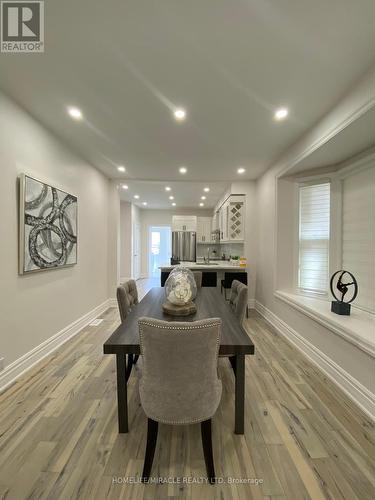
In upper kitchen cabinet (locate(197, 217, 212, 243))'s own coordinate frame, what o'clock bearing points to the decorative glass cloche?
The decorative glass cloche is roughly at 12 o'clock from the upper kitchen cabinet.

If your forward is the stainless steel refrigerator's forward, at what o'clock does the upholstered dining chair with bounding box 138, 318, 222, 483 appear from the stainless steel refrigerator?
The upholstered dining chair is roughly at 12 o'clock from the stainless steel refrigerator.

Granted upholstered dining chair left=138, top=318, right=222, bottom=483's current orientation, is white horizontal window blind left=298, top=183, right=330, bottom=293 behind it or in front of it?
in front

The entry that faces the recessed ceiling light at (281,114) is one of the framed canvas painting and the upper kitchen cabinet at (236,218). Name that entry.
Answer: the framed canvas painting

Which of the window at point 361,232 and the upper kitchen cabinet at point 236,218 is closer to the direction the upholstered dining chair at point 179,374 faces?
the upper kitchen cabinet

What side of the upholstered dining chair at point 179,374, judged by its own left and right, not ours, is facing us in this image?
back

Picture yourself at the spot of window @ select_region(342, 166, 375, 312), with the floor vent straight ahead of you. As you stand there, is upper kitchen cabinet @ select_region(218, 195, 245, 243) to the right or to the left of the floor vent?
right

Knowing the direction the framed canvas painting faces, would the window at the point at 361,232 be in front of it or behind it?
in front

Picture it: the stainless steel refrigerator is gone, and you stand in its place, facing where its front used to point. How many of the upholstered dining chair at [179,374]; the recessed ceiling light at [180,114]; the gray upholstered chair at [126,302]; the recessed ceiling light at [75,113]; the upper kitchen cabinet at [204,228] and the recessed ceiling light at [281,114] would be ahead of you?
5

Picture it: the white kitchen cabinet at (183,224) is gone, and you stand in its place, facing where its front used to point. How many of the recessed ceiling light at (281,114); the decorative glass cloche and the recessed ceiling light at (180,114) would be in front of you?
3

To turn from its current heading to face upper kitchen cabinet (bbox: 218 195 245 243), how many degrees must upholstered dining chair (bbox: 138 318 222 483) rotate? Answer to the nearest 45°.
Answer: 0° — it already faces it

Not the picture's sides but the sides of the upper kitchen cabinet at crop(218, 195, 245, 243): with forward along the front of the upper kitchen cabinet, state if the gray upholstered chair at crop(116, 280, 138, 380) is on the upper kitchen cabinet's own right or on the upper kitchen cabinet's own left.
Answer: on the upper kitchen cabinet's own left

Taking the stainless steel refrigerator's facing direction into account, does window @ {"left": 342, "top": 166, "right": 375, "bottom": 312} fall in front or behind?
in front

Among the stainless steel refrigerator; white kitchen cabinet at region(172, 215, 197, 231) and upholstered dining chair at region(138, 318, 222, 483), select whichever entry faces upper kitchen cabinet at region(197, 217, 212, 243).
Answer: the upholstered dining chair

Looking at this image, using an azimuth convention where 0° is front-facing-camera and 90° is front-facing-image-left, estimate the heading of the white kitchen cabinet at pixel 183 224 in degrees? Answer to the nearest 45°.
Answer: approximately 0°
